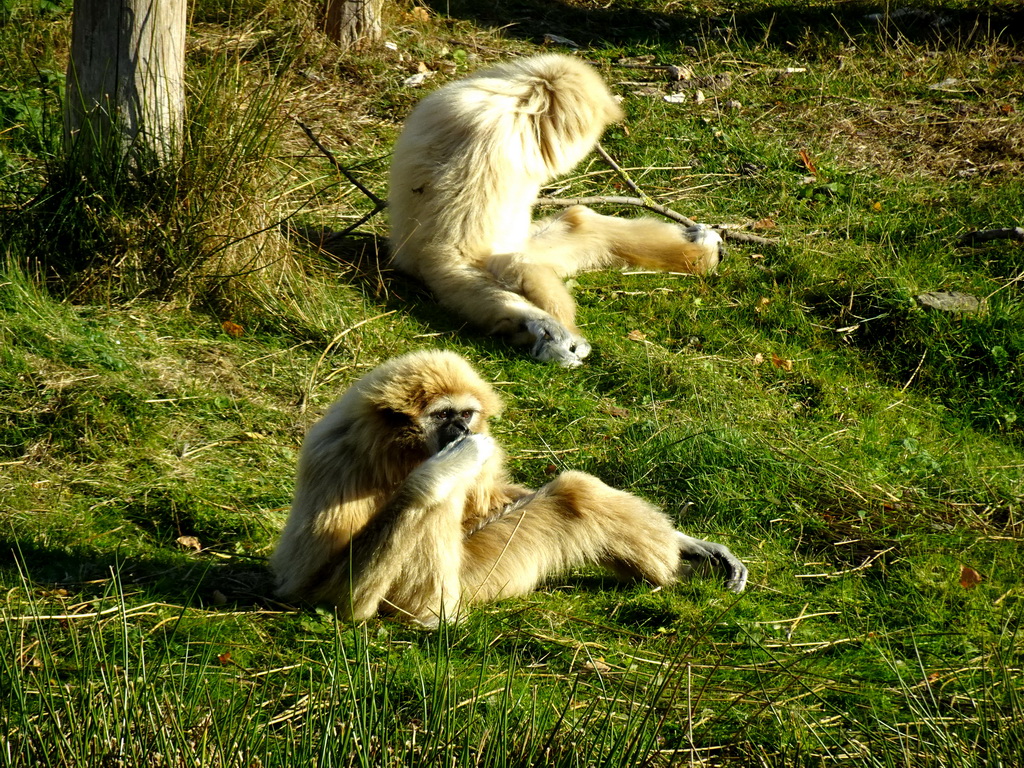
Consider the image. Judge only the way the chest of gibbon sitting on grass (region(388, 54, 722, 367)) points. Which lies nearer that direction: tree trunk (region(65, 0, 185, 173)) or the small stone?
the small stone

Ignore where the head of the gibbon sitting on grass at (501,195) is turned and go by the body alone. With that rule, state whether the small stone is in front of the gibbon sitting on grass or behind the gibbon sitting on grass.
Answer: in front

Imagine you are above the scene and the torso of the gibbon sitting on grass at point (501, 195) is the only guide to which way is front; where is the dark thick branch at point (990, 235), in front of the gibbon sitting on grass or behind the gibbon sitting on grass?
in front

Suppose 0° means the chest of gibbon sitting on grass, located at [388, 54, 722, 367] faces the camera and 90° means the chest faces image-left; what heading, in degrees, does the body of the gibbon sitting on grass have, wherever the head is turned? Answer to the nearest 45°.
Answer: approximately 270°

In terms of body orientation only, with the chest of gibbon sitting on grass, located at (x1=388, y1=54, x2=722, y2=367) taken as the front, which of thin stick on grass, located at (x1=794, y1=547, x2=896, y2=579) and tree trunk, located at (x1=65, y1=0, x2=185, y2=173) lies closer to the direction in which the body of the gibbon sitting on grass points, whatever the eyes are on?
the thin stick on grass

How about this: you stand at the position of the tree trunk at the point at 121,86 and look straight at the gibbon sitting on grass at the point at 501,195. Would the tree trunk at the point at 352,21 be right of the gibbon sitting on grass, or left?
left

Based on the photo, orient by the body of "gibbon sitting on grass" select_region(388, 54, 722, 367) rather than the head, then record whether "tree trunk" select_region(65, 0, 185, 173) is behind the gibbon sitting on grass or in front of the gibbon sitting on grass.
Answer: behind

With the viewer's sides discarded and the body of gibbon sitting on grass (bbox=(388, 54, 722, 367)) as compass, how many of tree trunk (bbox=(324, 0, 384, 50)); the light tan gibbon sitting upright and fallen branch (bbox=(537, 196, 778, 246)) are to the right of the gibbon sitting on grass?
1

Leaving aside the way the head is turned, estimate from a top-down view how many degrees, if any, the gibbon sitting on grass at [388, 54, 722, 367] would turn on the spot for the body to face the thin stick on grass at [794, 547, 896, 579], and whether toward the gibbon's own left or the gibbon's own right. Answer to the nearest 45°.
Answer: approximately 45° to the gibbon's own right
